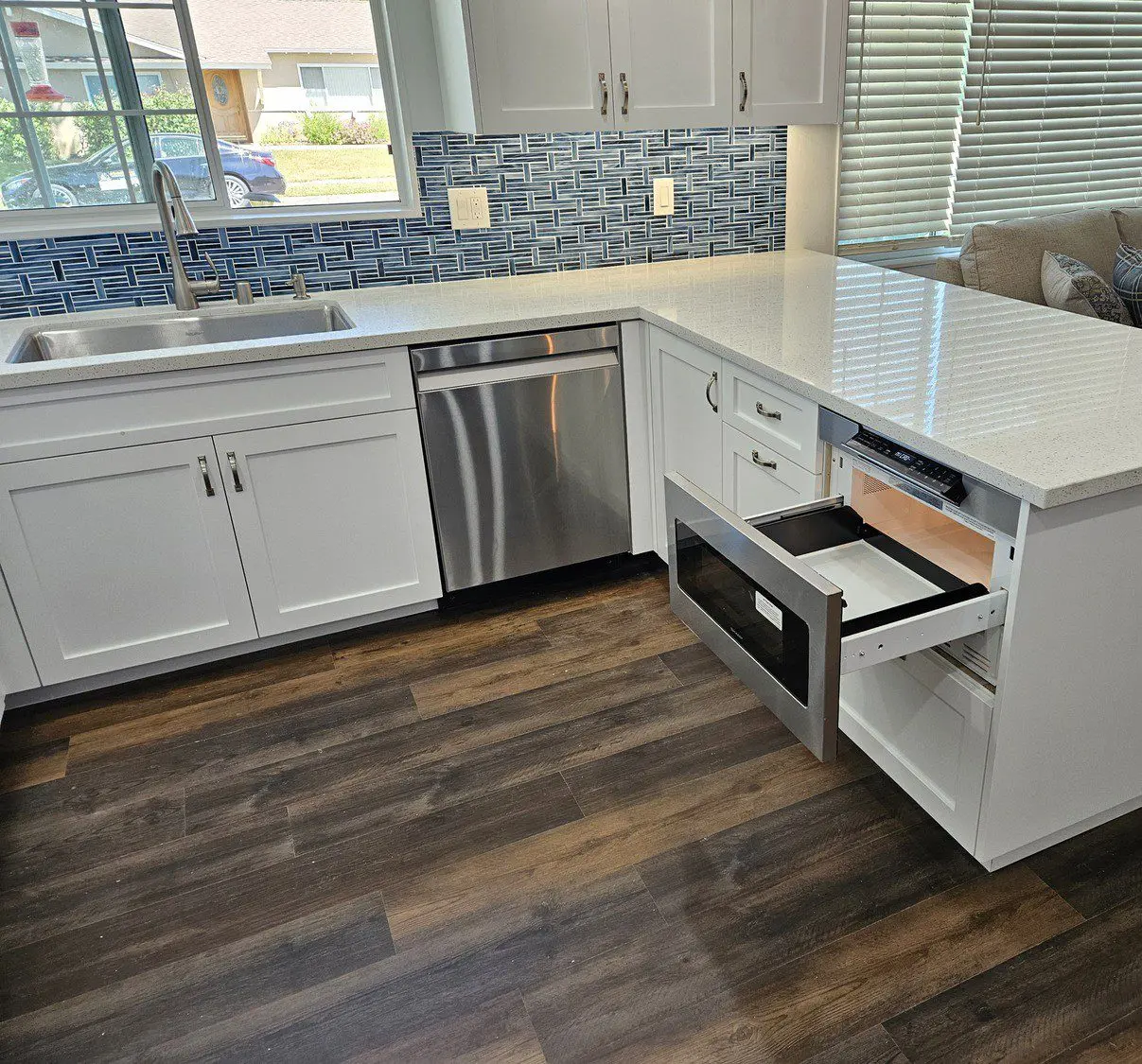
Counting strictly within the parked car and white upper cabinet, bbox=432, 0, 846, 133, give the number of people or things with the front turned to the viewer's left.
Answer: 1

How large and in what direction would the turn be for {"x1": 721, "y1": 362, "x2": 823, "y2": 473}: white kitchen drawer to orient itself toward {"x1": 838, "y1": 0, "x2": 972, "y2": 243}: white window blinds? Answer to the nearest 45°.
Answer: approximately 135° to its right

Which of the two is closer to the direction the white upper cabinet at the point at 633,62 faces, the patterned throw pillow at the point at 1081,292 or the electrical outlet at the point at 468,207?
the patterned throw pillow

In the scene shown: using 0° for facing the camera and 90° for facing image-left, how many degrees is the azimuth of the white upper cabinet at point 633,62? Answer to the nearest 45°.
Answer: approximately 315°

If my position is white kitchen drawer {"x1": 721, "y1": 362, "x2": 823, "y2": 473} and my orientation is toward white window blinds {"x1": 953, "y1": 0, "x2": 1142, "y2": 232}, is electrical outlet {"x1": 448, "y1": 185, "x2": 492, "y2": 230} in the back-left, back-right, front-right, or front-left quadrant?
front-left

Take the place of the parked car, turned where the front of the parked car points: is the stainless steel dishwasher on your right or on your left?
on your left

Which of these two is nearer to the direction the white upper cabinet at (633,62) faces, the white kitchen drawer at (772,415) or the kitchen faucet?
the white kitchen drawer

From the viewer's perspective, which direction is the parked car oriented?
to the viewer's left

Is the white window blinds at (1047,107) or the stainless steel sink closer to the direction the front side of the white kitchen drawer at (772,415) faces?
the stainless steel sink

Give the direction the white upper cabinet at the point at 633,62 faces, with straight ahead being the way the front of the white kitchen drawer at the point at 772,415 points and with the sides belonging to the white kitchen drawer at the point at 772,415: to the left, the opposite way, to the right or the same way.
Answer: to the left

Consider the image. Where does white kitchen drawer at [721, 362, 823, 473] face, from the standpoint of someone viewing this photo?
facing the viewer and to the left of the viewer

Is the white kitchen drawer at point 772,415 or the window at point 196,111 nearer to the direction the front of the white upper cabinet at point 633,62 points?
the white kitchen drawer
